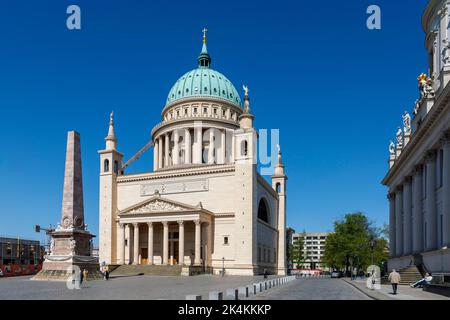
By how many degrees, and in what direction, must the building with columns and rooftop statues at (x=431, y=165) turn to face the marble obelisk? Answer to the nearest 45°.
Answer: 0° — it already faces it

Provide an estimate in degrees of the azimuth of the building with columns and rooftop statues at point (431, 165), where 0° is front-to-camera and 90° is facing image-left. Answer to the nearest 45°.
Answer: approximately 90°

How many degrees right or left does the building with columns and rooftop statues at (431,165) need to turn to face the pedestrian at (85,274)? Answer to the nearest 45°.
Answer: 0° — it already faces them
